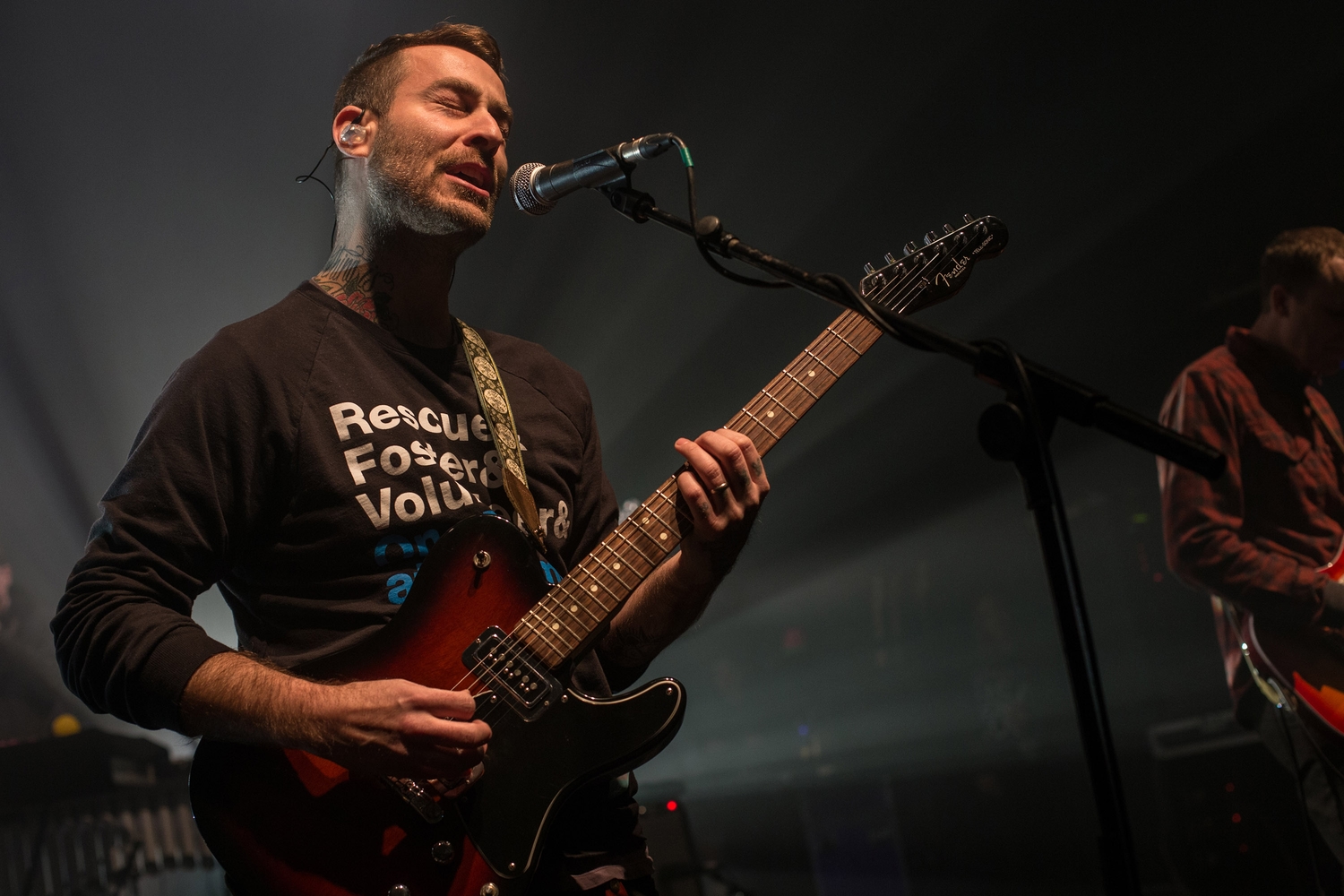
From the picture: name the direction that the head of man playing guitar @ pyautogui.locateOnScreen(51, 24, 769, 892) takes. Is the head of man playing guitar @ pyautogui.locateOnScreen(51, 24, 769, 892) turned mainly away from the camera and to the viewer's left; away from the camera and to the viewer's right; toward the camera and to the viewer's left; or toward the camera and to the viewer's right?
toward the camera and to the viewer's right

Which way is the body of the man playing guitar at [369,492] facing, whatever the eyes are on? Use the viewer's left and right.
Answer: facing the viewer and to the right of the viewer

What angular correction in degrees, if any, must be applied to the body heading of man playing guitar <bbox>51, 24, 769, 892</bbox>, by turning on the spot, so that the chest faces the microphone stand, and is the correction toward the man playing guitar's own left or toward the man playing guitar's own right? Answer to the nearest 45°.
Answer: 0° — they already face it
